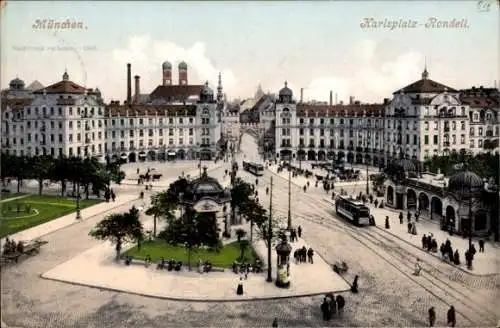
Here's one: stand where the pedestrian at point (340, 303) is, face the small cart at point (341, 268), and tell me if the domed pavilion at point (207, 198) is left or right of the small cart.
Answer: left
